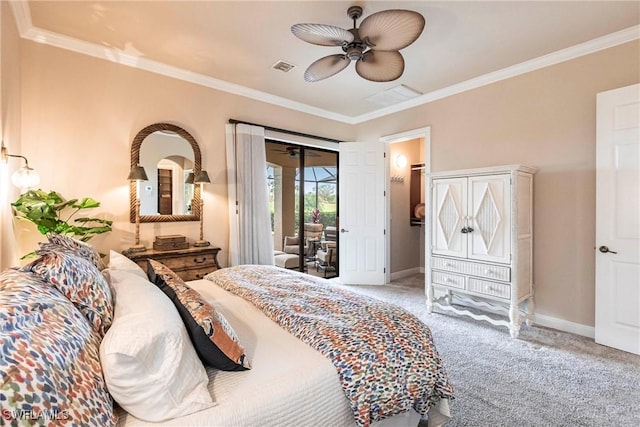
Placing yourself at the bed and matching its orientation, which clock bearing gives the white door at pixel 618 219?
The white door is roughly at 1 o'clock from the bed.

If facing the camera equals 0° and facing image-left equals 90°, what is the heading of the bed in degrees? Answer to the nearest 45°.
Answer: approximately 225°

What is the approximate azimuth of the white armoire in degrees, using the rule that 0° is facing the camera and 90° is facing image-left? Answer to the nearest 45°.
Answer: approximately 45°

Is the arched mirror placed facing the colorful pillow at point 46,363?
yes

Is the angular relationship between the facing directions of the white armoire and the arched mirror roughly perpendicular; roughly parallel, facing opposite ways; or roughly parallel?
roughly perpendicular

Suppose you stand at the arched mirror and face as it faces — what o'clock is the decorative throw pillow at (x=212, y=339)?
The decorative throw pillow is roughly at 12 o'clock from the arched mirror.

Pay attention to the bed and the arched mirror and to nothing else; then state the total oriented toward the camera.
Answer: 1

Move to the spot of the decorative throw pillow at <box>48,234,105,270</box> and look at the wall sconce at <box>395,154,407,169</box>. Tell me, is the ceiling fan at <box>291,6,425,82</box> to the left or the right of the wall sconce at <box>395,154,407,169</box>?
right

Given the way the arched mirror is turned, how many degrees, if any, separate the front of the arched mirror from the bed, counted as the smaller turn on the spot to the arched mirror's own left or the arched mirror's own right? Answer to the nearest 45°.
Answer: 0° — it already faces it

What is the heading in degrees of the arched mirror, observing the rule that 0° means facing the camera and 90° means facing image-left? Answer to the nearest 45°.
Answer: approximately 0°
